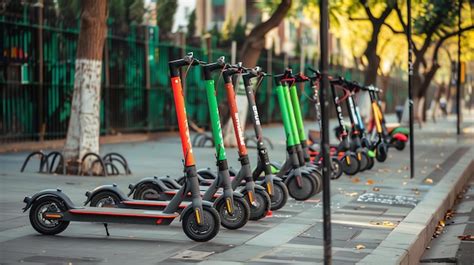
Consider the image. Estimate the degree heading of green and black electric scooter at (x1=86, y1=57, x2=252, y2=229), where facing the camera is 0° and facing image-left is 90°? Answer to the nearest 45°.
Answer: approximately 270°

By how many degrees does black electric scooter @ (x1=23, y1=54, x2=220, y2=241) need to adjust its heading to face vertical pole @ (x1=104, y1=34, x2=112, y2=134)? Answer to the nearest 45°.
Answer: approximately 90° to its left

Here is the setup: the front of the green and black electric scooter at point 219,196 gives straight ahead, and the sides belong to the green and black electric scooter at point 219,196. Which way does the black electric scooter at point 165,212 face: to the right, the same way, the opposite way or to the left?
the same way

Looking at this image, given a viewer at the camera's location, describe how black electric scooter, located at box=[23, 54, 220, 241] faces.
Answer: facing to the right of the viewer

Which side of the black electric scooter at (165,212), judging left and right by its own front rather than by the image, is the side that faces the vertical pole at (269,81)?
left

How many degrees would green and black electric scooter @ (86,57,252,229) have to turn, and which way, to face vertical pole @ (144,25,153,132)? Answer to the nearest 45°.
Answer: approximately 90° to its left

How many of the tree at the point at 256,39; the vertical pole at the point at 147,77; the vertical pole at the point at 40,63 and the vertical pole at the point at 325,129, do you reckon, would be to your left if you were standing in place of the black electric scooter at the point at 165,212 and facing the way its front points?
3

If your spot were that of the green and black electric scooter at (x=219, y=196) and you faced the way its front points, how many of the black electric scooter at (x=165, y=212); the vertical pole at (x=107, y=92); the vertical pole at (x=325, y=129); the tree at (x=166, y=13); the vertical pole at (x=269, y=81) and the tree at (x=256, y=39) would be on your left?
4

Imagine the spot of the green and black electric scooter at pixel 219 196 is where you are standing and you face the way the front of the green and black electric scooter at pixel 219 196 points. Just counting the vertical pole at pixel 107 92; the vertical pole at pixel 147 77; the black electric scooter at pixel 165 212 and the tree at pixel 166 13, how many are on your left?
3

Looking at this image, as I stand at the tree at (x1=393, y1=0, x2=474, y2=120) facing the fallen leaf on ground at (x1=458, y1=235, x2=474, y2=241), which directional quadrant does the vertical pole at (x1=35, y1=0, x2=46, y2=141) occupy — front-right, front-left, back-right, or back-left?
front-right

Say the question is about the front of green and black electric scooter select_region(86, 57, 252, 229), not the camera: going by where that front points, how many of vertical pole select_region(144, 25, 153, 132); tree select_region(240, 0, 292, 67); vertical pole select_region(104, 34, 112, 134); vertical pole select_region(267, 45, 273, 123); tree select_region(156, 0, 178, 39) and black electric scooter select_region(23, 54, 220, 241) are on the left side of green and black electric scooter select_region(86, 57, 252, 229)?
5

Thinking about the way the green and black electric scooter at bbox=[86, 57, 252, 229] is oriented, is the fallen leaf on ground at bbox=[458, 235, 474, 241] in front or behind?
in front

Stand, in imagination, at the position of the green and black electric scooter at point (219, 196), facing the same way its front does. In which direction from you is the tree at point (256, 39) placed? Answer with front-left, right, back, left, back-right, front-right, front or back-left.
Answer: left

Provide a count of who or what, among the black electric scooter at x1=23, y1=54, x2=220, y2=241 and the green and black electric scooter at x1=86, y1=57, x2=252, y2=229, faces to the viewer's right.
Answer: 2

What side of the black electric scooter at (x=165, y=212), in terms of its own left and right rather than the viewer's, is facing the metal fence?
left
